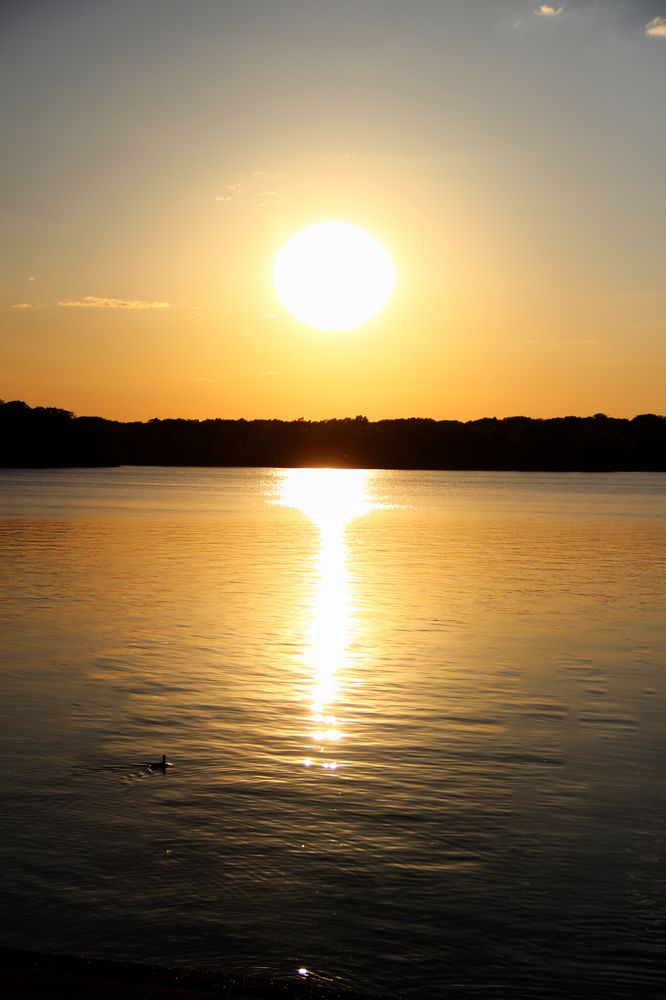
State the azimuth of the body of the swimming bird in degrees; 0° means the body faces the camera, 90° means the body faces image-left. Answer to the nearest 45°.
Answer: approximately 270°

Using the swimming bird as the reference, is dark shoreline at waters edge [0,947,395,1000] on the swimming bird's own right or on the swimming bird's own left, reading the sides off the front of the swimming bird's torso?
on the swimming bird's own right
